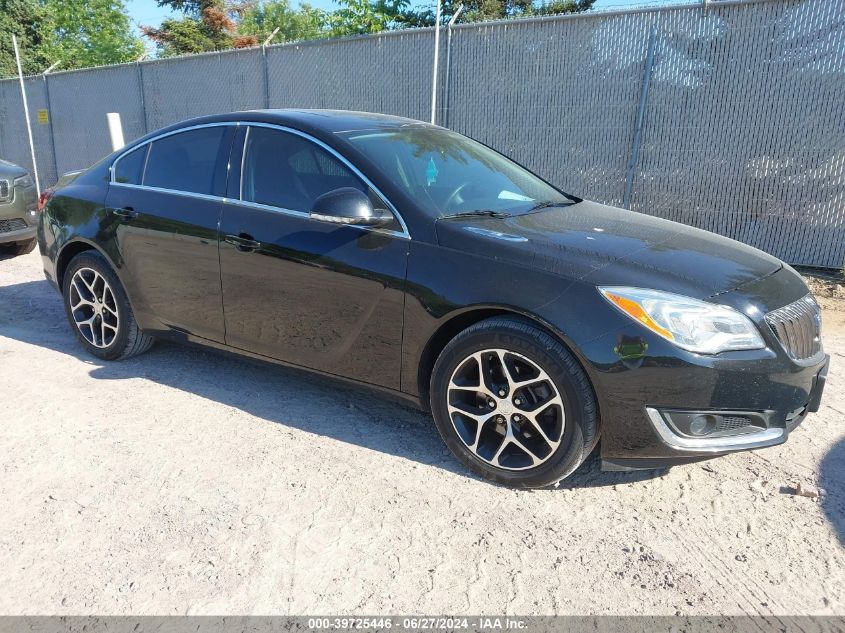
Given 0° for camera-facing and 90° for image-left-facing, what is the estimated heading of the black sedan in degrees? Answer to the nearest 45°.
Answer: approximately 315°

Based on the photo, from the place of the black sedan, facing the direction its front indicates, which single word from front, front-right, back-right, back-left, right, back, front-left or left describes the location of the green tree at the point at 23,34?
back

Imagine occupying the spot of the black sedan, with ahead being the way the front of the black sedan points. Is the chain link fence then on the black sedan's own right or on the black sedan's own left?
on the black sedan's own left

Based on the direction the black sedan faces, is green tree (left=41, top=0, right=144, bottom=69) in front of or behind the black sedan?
behind
